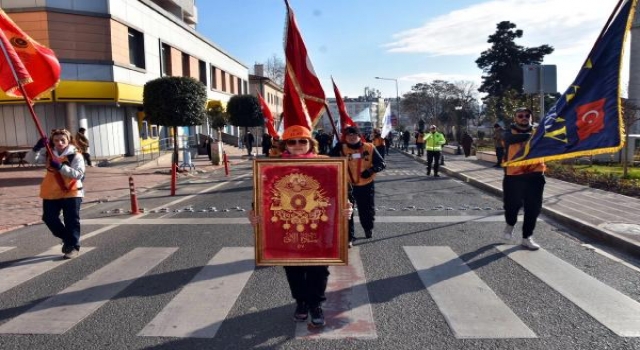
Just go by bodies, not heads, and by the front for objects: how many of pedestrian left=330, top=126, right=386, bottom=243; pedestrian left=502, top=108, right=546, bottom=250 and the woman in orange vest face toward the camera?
3

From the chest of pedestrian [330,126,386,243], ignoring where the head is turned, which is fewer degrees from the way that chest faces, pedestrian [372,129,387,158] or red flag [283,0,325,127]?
the red flag

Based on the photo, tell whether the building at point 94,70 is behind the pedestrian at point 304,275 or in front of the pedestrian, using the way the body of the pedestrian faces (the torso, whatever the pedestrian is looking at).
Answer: behind

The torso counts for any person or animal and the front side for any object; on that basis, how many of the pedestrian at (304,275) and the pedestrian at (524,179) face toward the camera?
2

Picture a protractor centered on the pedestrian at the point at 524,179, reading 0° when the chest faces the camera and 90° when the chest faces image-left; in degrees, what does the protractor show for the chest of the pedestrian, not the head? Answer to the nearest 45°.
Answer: approximately 0°

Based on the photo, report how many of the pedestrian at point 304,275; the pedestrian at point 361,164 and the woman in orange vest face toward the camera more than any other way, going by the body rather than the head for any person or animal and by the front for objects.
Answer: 3

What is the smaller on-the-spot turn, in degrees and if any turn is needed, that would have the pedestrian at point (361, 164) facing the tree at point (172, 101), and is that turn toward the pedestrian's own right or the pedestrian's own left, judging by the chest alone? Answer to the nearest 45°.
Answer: approximately 135° to the pedestrian's own right

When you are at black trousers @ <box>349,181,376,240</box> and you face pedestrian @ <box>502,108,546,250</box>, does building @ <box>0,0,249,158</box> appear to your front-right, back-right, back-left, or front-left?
back-left

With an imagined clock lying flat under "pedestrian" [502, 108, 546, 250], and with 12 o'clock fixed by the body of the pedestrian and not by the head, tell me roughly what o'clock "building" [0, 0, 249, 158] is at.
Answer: The building is roughly at 4 o'clock from the pedestrian.

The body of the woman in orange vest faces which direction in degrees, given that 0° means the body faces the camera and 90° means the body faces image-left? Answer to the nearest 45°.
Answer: approximately 0°

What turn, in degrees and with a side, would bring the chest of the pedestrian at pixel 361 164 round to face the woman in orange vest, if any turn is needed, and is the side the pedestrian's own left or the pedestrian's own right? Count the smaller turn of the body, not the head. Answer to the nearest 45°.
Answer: approximately 90° to the pedestrian's own right
